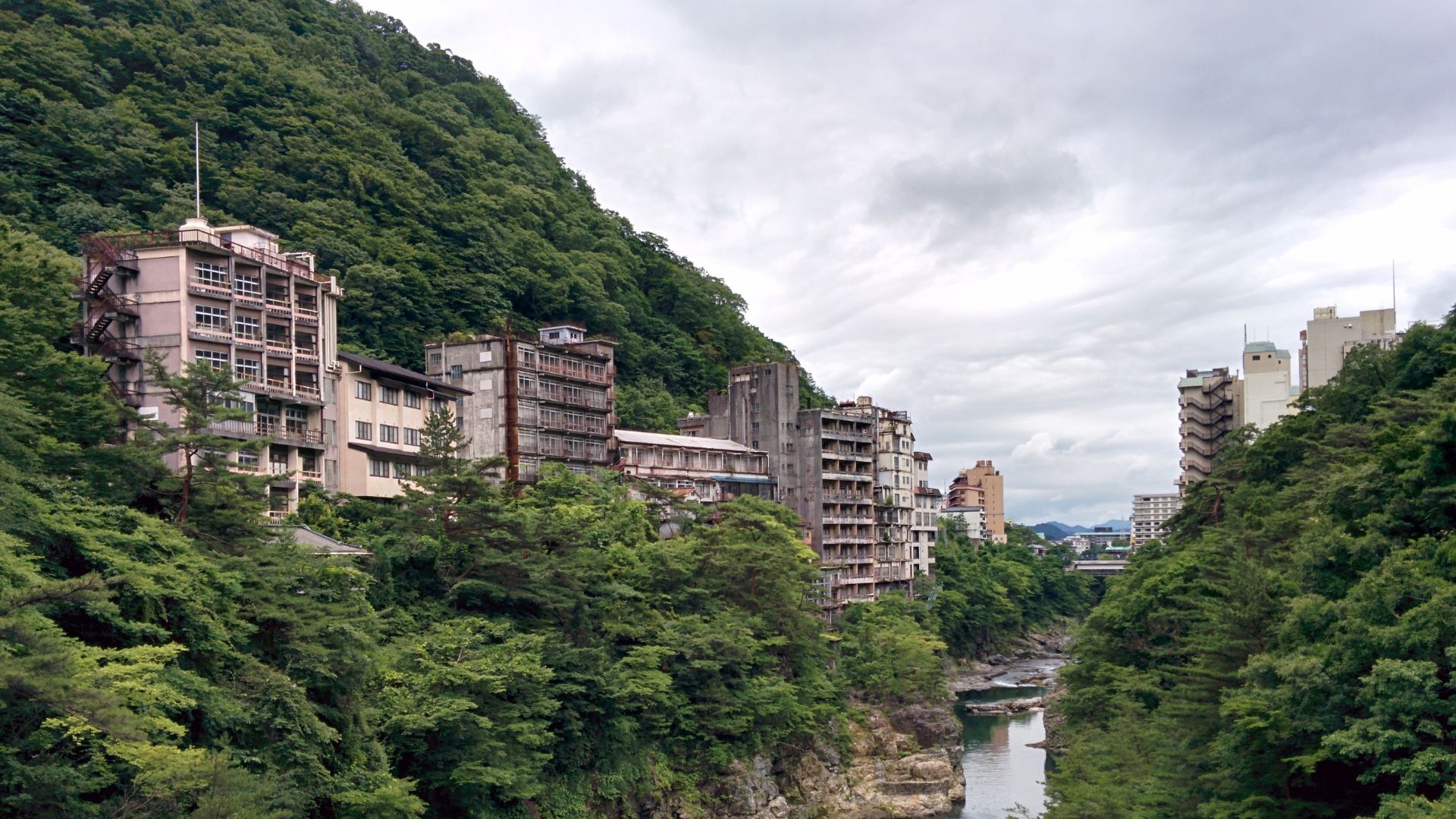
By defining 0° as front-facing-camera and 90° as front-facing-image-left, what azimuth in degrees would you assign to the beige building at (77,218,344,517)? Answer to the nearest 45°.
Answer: approximately 315°

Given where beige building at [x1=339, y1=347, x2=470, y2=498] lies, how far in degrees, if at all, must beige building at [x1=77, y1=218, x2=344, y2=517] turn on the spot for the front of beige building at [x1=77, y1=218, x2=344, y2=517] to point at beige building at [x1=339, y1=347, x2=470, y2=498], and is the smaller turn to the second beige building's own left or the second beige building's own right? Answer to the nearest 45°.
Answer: approximately 90° to the second beige building's own left
